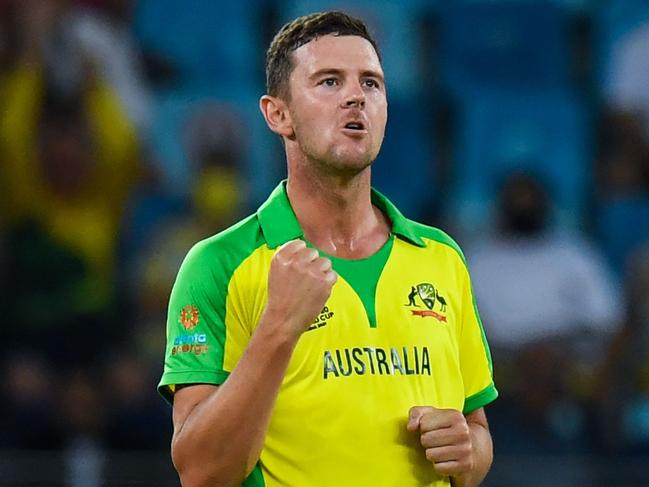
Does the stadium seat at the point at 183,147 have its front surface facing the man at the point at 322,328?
yes

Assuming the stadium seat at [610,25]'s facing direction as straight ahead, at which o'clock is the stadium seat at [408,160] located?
the stadium seat at [408,160] is roughly at 2 o'clock from the stadium seat at [610,25].

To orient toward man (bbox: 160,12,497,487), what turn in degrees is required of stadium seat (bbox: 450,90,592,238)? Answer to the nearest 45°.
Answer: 0° — it already faces them

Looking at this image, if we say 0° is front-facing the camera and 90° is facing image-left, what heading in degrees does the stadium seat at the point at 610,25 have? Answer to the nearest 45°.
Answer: approximately 0°

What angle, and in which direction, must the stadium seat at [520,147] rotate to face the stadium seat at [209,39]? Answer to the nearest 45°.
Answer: approximately 90° to its right

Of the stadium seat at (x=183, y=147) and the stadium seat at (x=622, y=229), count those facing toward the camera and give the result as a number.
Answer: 2

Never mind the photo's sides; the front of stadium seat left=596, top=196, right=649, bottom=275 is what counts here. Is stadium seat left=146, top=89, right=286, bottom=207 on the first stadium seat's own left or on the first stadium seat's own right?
on the first stadium seat's own right

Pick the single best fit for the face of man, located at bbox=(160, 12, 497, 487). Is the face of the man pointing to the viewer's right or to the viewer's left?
to the viewer's right
